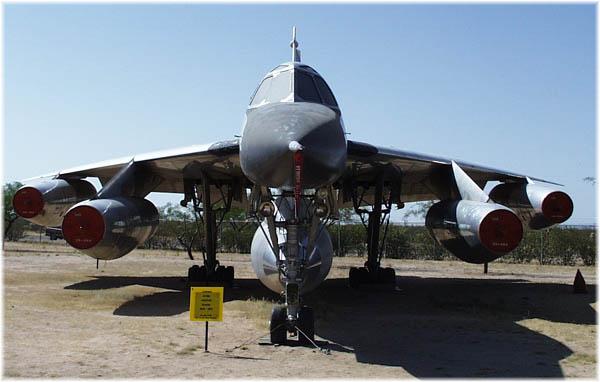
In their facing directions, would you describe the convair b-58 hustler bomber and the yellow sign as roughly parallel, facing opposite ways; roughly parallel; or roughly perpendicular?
roughly parallel

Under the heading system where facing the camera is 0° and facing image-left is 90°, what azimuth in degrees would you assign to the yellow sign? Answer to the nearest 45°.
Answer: approximately 0°

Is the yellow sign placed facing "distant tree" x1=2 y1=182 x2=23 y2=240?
no

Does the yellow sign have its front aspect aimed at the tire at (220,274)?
no

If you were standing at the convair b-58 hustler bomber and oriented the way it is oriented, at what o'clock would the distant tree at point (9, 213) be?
The distant tree is roughly at 5 o'clock from the convair b-58 hustler bomber.

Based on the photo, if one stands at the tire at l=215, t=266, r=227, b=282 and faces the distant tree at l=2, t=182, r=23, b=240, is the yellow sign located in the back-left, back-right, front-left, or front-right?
back-left

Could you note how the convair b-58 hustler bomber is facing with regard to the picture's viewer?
facing the viewer
